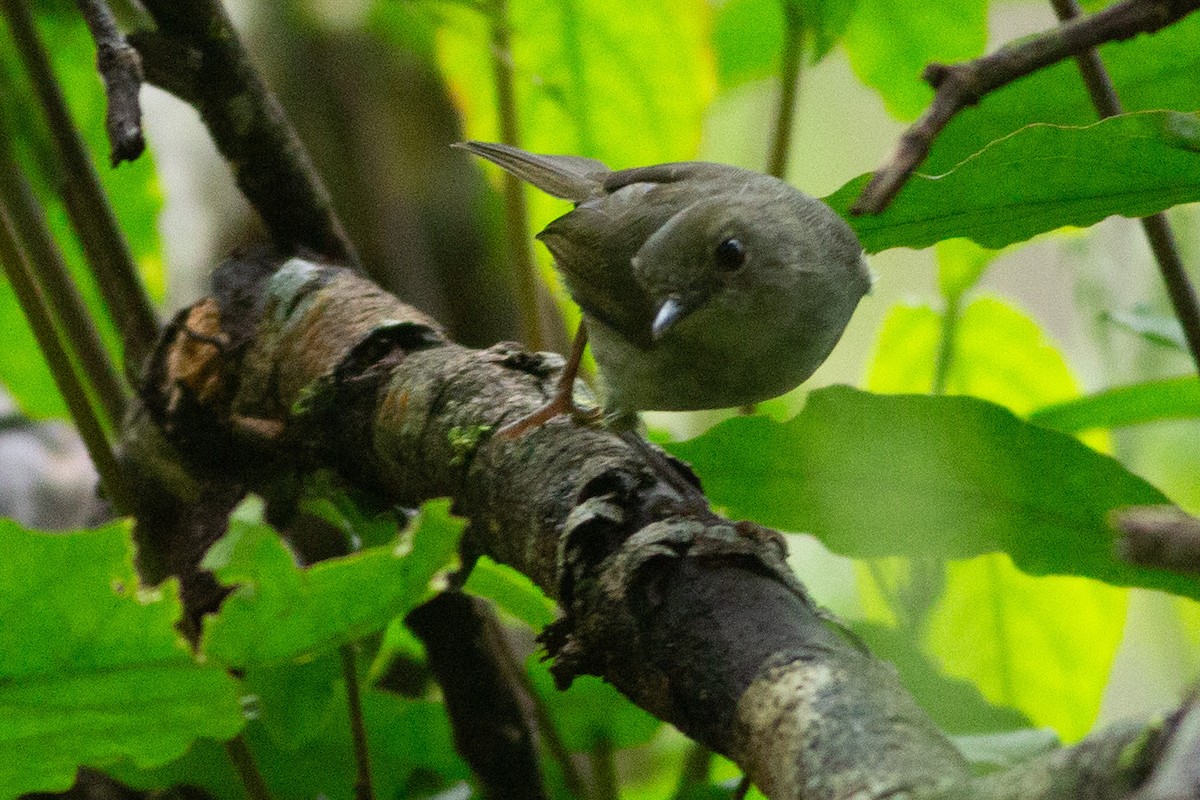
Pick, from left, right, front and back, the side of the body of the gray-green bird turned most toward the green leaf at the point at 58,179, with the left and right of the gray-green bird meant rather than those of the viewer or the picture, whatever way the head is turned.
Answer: back

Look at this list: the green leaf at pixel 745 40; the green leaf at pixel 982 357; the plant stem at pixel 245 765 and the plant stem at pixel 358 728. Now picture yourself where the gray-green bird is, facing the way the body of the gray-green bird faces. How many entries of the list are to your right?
2

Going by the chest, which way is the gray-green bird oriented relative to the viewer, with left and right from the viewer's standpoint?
facing the viewer and to the right of the viewer

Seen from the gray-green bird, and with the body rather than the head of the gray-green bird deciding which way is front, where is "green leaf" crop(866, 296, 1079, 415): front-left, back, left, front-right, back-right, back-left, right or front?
left

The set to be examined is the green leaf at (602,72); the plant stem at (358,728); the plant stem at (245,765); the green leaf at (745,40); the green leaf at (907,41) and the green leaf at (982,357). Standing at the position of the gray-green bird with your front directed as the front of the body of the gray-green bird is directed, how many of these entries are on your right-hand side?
2

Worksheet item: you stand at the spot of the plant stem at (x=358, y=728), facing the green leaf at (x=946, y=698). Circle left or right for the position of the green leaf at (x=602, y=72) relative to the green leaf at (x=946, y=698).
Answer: left

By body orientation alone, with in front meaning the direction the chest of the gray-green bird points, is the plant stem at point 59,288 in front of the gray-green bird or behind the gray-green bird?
behind

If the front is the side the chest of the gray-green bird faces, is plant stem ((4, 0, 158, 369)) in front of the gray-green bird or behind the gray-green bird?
behind

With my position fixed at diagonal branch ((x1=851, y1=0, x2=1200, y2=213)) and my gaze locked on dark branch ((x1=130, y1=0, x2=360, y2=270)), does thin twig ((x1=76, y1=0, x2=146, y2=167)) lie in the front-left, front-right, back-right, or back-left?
front-left

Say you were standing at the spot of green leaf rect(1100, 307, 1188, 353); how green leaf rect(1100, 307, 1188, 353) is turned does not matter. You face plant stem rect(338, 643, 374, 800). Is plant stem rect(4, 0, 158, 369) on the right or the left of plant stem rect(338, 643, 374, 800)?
right

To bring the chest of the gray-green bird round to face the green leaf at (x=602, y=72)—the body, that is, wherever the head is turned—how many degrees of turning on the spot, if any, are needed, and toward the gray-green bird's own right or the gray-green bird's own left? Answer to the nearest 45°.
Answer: approximately 135° to the gray-green bird's own left
